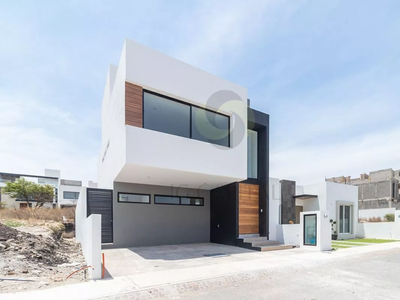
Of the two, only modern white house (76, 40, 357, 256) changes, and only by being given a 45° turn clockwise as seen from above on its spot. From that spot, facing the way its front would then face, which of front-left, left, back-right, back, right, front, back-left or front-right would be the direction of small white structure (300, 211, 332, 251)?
left

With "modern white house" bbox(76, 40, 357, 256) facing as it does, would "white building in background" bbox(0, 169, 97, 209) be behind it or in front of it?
behind

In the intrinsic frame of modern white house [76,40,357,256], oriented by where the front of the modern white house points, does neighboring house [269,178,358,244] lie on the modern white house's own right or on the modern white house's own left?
on the modern white house's own left

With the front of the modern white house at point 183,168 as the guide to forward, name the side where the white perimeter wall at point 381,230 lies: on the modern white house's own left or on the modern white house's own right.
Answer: on the modern white house's own left

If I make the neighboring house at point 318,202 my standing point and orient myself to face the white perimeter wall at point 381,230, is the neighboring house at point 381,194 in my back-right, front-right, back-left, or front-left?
front-left

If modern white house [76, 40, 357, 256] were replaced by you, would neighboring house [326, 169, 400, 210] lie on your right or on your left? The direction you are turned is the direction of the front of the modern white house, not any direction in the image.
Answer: on your left
